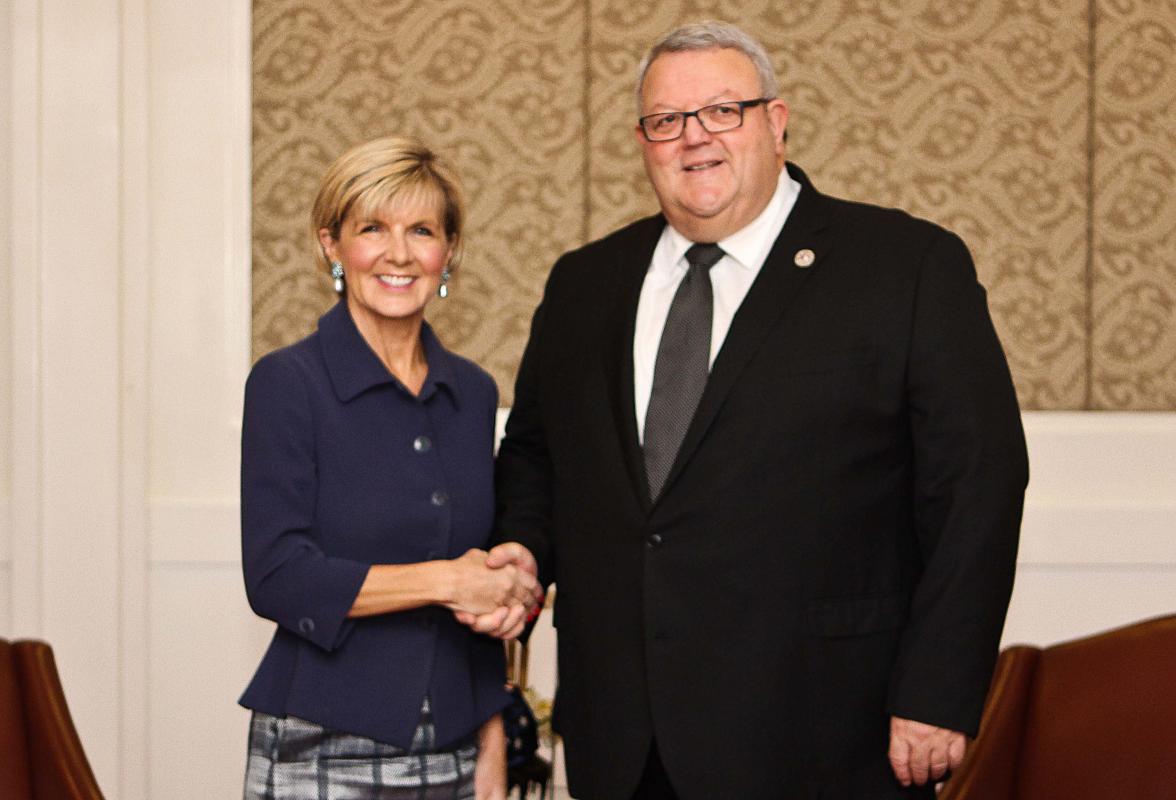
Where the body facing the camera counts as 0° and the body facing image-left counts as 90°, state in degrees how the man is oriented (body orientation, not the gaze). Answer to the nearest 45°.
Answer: approximately 45°

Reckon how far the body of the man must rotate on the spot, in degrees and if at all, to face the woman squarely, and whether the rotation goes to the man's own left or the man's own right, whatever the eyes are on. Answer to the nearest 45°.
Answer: approximately 45° to the man's own right

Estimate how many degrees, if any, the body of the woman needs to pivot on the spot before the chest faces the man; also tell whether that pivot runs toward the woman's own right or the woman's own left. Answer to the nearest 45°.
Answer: approximately 45° to the woman's own left

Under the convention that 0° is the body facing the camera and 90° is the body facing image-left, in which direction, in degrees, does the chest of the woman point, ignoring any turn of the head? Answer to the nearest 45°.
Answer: approximately 315°
